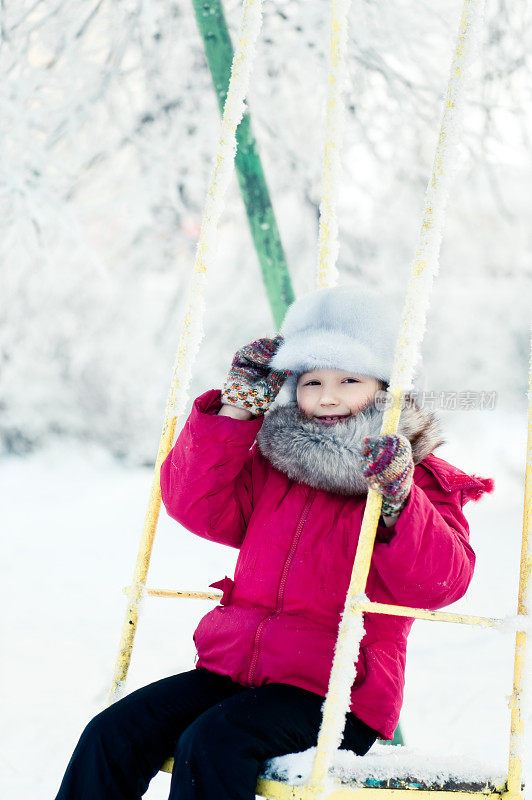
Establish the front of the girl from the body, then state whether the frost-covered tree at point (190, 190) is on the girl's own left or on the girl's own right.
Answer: on the girl's own right

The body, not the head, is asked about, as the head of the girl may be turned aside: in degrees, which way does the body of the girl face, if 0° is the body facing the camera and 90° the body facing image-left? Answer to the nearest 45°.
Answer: approximately 45°
